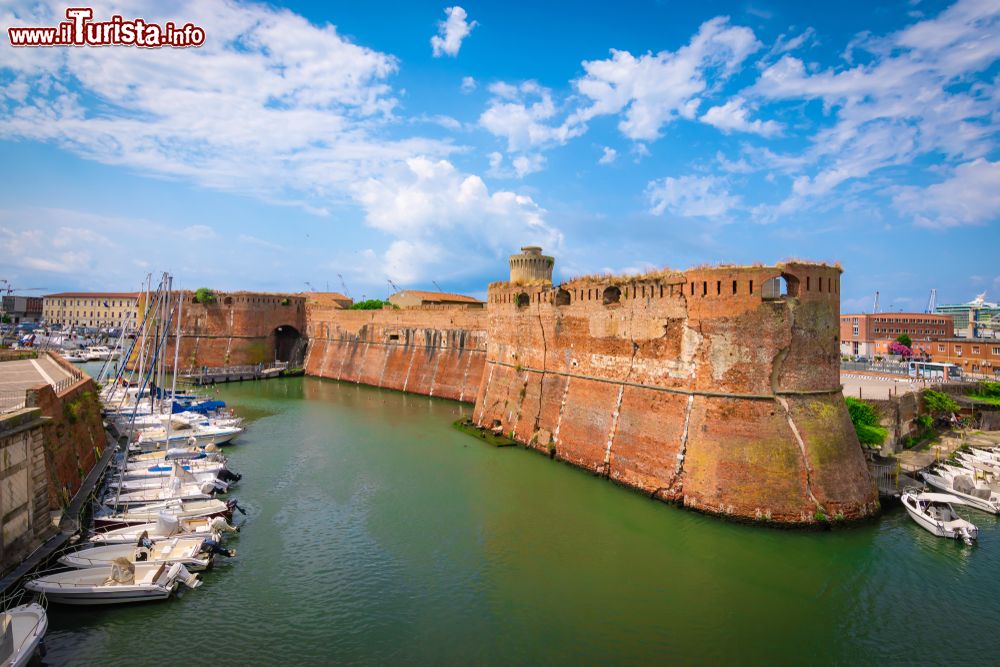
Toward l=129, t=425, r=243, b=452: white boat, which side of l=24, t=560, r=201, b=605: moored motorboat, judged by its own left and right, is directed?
right

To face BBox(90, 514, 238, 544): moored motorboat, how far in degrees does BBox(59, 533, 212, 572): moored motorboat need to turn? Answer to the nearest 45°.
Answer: approximately 90° to its right

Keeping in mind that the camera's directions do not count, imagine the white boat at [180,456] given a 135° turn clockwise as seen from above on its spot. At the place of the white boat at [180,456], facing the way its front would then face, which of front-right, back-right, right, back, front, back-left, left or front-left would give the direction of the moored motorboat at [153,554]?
back-right

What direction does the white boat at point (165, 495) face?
to the viewer's left

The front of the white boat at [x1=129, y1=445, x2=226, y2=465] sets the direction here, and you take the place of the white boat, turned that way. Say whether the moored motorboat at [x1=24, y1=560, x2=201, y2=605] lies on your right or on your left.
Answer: on your left

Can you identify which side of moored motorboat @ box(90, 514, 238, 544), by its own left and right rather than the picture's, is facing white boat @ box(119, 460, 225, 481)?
right

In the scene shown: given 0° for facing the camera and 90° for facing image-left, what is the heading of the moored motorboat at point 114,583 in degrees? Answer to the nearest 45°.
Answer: approximately 90°

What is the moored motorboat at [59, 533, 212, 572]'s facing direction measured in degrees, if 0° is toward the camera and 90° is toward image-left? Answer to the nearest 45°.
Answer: approximately 90°

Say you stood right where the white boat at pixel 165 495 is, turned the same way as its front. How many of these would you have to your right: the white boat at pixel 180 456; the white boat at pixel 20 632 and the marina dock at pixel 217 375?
2

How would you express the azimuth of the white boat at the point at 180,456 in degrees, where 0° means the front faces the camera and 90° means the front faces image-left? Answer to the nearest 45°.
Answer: approximately 90°

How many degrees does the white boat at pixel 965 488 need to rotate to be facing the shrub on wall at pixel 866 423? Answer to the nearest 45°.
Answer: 0° — it already faces it

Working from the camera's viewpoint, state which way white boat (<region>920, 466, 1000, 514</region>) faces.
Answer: facing away from the viewer and to the left of the viewer
